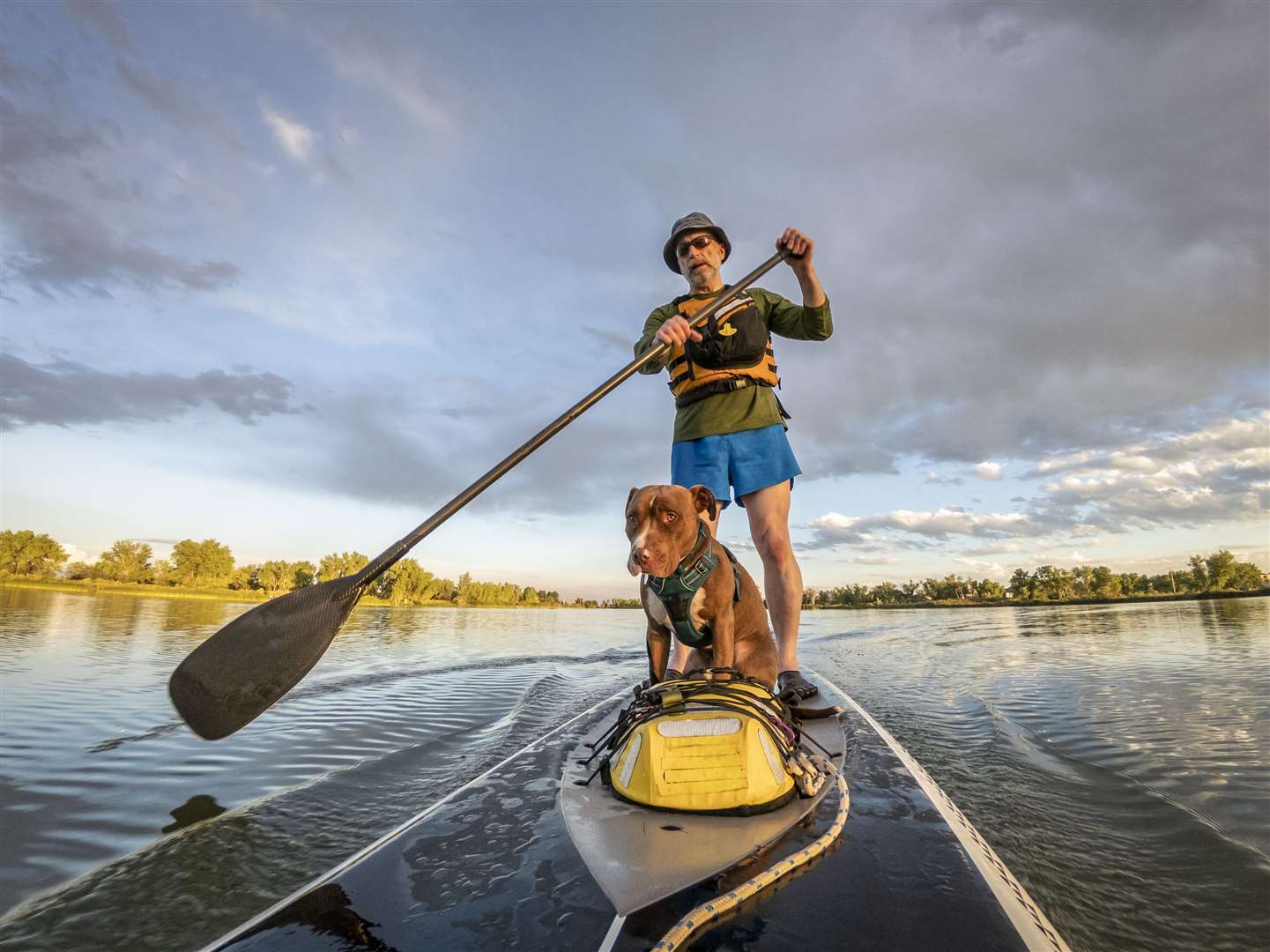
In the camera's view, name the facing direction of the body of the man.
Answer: toward the camera

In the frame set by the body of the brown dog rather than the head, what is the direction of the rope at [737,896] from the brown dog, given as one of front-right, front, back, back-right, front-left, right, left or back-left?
front-left

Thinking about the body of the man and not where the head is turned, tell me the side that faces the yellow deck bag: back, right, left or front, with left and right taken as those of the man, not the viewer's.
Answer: front

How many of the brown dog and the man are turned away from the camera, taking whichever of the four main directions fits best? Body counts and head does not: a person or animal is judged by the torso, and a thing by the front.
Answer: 0

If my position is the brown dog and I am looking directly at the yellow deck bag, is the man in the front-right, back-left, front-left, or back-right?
back-left

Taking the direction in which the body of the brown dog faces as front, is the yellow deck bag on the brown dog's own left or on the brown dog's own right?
on the brown dog's own left
